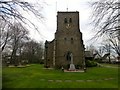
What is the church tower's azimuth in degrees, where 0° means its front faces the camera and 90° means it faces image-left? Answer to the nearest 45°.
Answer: approximately 0°
